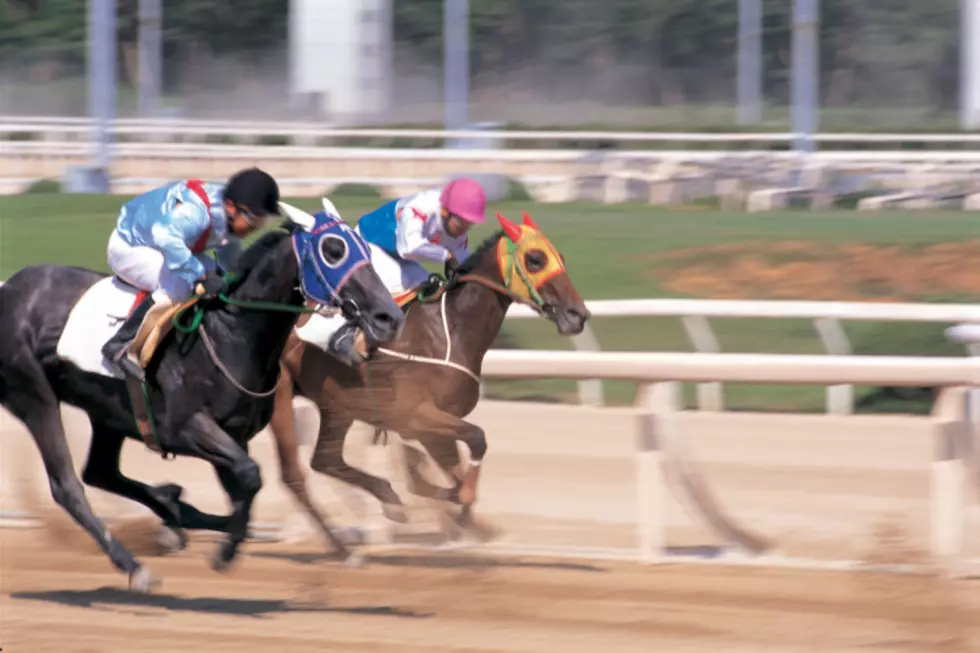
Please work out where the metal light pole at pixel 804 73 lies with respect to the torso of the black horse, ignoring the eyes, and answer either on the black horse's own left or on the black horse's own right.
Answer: on the black horse's own left

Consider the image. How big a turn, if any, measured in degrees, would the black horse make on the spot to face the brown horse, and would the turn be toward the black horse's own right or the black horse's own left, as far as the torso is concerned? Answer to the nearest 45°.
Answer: approximately 45° to the black horse's own left

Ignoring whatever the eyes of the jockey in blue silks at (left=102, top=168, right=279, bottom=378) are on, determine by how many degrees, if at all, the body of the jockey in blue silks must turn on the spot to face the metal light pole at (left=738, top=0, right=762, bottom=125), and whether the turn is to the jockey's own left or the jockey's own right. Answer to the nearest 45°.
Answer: approximately 45° to the jockey's own left

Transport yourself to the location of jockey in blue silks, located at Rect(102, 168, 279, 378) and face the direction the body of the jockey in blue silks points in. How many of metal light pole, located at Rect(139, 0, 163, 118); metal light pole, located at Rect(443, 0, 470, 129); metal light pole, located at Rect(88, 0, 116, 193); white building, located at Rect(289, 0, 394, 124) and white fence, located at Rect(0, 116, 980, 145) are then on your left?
5

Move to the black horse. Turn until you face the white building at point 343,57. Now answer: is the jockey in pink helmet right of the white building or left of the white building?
right

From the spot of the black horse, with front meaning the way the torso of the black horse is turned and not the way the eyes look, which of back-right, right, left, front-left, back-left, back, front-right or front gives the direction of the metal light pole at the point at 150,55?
left

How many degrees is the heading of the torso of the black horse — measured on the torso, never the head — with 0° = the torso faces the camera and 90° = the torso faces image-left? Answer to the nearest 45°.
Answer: approximately 270°

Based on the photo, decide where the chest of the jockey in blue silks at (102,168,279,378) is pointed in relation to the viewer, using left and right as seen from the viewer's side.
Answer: facing to the right of the viewer

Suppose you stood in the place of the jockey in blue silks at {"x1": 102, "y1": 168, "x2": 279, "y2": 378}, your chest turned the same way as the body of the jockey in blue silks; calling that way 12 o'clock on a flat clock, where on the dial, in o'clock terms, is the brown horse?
The brown horse is roughly at 11 o'clock from the jockey in blue silks.

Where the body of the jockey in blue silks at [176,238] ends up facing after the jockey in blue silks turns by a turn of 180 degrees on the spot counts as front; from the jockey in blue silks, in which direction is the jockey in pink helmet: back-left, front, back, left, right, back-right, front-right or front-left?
back-right

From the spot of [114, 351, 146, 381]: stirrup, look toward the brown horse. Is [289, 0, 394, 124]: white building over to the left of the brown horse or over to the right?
left

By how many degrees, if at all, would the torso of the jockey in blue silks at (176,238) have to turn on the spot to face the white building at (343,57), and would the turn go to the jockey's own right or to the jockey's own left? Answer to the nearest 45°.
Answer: approximately 90° to the jockey's own left
